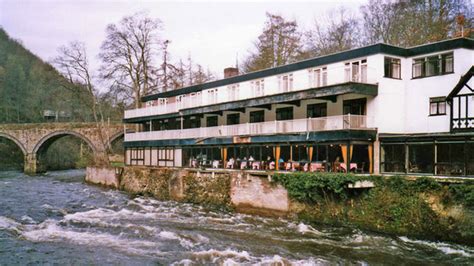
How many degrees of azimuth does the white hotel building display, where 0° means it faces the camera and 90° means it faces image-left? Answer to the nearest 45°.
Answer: approximately 45°
